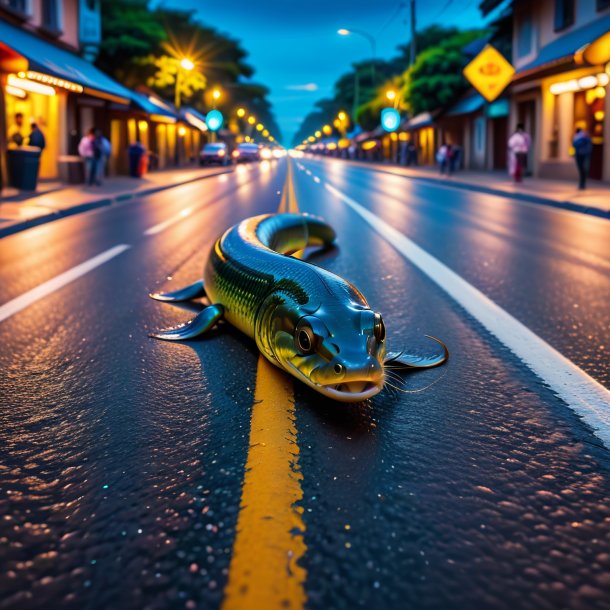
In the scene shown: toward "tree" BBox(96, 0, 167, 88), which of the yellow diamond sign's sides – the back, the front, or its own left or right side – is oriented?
right

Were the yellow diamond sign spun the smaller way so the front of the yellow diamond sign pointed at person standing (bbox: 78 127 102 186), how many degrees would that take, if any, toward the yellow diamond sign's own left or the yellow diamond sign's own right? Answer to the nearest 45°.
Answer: approximately 45° to the yellow diamond sign's own right

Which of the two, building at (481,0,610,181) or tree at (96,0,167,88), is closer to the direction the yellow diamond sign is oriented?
the building

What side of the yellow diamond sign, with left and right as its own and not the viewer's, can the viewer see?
front

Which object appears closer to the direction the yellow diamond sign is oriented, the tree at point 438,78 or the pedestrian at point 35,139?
the pedestrian

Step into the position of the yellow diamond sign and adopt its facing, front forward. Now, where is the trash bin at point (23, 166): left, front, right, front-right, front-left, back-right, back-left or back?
front-right

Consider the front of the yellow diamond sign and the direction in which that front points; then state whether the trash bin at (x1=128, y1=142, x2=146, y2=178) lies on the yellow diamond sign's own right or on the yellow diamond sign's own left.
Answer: on the yellow diamond sign's own right

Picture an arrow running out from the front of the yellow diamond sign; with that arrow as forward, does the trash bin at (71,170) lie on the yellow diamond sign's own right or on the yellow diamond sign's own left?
on the yellow diamond sign's own right

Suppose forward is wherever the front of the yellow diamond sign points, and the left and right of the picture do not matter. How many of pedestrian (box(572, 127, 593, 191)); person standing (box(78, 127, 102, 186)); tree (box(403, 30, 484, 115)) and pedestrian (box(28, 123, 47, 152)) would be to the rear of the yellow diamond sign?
1

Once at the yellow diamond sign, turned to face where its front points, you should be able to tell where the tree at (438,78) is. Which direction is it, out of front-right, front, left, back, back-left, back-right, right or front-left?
back

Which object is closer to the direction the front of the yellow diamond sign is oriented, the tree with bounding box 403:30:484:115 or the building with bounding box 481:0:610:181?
the building
